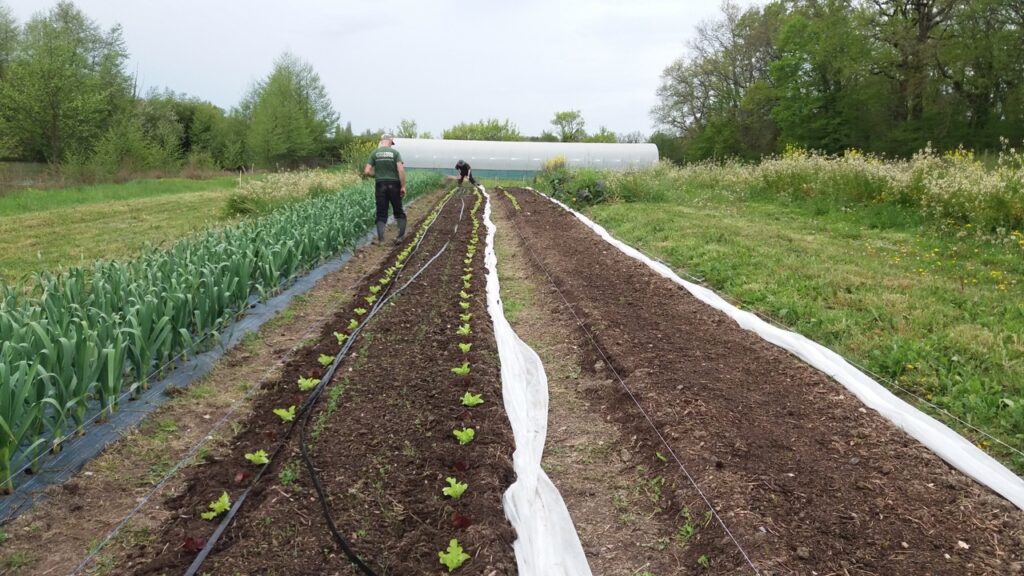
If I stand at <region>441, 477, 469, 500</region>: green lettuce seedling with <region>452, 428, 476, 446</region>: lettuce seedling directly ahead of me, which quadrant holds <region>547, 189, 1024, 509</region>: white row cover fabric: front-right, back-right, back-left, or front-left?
front-right

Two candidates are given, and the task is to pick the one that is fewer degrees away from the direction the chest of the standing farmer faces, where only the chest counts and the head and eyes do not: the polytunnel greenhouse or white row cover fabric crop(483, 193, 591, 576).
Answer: the polytunnel greenhouse

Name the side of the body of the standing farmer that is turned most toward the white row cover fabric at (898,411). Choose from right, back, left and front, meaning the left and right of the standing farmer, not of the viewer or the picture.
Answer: back

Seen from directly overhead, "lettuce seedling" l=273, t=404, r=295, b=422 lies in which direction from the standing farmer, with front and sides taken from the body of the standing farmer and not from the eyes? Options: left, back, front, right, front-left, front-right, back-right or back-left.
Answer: back

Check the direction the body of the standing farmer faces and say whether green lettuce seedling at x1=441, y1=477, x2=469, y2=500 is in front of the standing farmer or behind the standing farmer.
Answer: behind

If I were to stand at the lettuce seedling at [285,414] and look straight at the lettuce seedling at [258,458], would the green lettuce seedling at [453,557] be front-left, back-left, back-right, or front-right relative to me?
front-left

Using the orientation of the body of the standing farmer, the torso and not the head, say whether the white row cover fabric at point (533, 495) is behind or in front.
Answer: behind

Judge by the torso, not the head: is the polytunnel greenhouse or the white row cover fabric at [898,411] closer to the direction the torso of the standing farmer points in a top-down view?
the polytunnel greenhouse

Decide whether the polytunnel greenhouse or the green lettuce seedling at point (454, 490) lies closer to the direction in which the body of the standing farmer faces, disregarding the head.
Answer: the polytunnel greenhouse

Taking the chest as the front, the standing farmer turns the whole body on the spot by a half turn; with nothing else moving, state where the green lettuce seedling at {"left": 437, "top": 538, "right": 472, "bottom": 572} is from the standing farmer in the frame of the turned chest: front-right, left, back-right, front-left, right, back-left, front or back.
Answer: front

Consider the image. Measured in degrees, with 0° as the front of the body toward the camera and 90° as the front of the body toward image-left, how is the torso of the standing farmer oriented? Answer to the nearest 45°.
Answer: approximately 180°

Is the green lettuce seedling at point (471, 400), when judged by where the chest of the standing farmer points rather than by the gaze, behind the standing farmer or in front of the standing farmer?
behind

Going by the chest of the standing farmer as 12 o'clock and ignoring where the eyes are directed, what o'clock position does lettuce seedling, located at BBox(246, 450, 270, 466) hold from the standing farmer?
The lettuce seedling is roughly at 6 o'clock from the standing farmer.

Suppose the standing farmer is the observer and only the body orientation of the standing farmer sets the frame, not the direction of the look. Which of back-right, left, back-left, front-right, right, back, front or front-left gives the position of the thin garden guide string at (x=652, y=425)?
back
